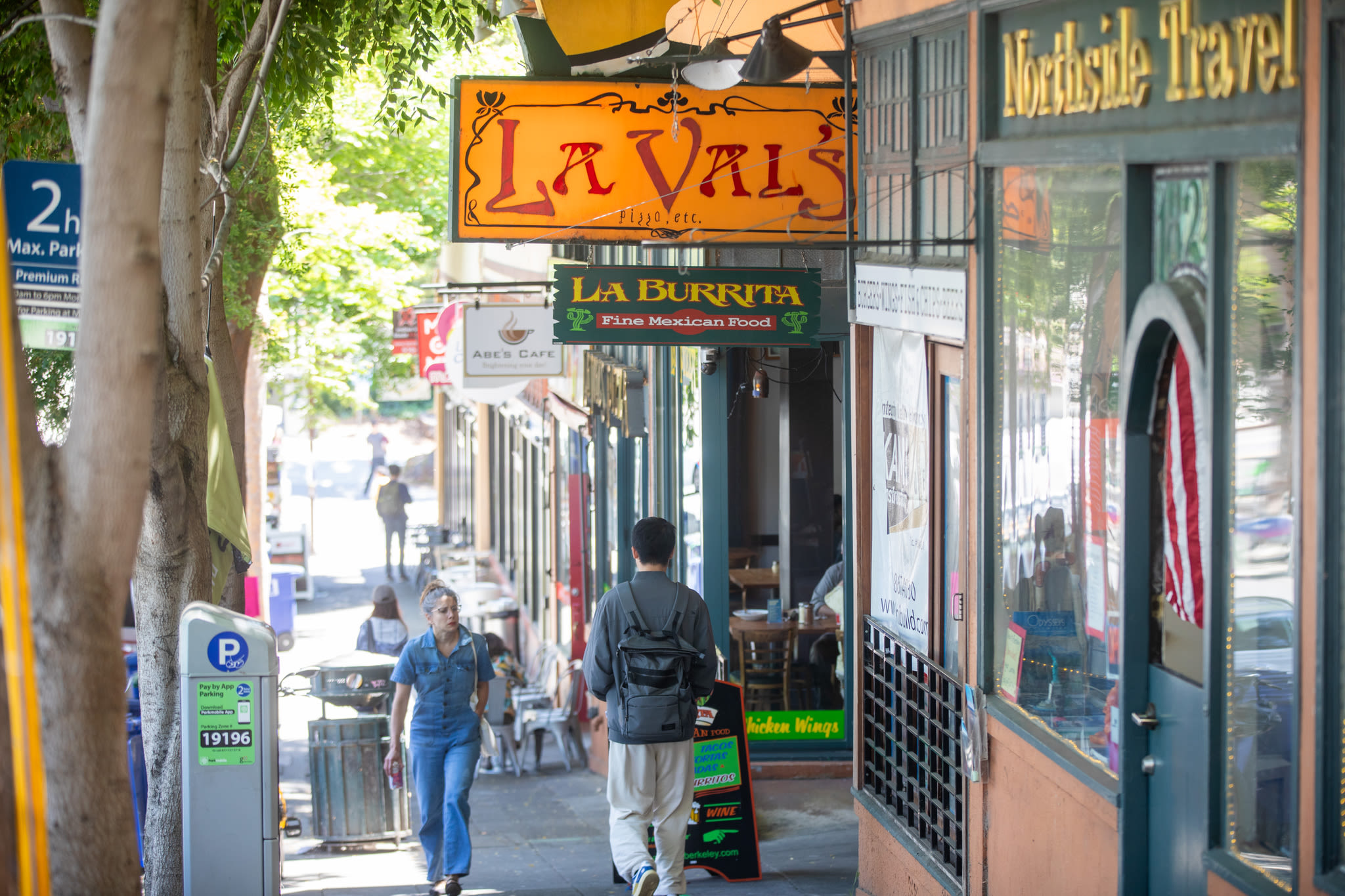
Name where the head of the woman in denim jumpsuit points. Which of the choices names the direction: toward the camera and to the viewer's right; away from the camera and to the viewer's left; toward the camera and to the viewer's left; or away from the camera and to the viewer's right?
toward the camera and to the viewer's right

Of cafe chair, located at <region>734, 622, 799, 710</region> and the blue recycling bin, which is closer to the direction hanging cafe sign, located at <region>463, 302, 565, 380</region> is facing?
the cafe chair

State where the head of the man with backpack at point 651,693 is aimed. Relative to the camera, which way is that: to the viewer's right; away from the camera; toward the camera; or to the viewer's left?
away from the camera

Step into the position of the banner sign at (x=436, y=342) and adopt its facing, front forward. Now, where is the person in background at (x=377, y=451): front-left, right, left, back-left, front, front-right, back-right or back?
back

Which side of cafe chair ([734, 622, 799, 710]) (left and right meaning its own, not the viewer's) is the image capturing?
back

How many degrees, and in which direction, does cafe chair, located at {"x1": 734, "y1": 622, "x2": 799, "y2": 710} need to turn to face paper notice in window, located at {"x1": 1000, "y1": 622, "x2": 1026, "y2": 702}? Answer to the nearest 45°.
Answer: approximately 180°

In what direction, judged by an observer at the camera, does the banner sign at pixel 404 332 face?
facing the viewer

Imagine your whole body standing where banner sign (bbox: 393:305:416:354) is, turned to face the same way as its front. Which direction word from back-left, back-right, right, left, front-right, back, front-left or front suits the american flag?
front

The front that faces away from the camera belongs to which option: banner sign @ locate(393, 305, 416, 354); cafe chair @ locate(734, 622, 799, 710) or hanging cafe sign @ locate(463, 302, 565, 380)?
the cafe chair

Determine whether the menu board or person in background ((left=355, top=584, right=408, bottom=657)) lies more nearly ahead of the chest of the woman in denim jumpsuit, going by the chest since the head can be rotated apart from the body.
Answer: the menu board

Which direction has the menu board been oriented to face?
toward the camera

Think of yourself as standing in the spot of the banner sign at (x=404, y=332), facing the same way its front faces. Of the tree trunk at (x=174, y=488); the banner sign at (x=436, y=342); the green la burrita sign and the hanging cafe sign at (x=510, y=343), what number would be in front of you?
4

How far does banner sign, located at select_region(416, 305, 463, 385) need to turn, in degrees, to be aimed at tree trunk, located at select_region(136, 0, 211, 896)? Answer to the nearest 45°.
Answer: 0° — it already faces it

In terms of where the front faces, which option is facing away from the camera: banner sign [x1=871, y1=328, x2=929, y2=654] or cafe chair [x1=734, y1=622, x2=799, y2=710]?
the cafe chair

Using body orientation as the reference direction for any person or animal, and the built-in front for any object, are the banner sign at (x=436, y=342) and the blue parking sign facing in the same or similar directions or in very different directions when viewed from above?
same or similar directions
